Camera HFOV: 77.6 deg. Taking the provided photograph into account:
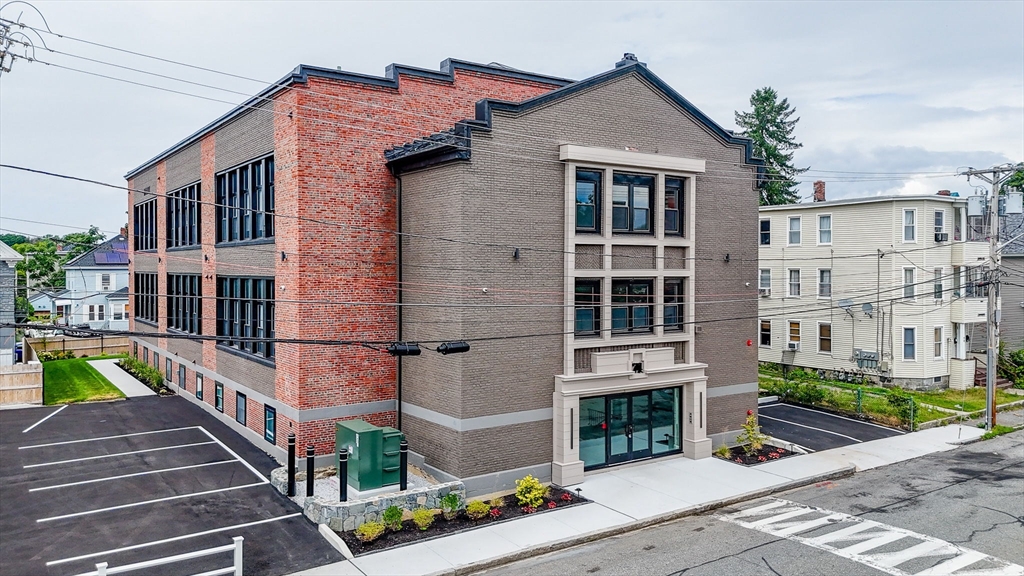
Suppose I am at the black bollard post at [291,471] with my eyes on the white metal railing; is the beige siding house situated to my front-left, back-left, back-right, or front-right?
back-left

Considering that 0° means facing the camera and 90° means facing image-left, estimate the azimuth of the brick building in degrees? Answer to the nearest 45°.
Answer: approximately 315°

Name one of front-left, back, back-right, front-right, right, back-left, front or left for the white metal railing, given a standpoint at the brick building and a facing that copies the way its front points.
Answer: right

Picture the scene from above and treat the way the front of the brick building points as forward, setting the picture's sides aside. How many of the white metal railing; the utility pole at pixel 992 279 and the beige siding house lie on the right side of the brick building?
1

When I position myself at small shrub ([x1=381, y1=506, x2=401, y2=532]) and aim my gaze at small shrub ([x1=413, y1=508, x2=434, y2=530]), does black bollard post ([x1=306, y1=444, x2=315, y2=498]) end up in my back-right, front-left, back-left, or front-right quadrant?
back-left
